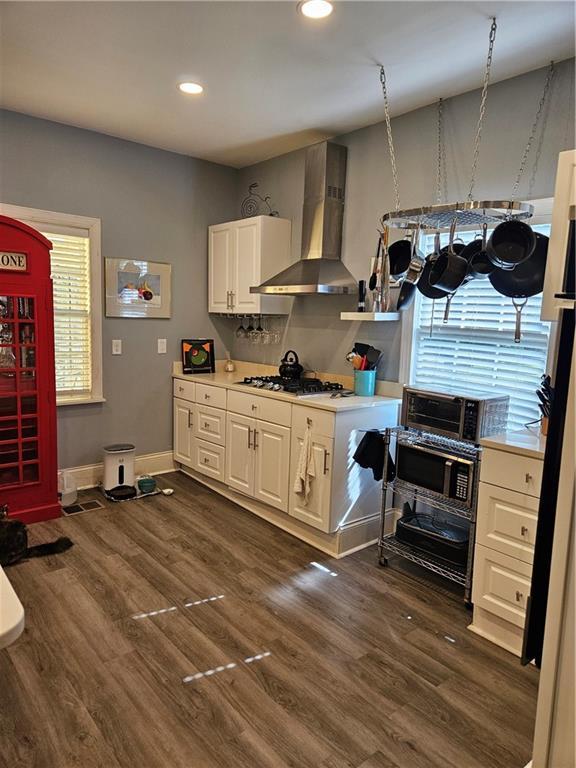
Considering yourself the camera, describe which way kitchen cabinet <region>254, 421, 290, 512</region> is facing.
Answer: facing the viewer and to the left of the viewer

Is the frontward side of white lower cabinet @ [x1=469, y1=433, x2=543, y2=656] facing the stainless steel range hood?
no

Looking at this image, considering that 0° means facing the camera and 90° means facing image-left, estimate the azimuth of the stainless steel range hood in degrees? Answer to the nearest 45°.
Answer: approximately 45°

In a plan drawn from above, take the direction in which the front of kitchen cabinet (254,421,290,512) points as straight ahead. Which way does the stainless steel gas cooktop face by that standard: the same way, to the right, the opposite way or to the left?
the same way

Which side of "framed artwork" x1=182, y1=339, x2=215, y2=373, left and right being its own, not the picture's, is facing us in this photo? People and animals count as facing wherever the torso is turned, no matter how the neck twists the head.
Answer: front

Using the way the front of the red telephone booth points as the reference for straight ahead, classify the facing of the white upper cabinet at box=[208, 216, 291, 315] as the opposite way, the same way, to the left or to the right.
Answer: to the right

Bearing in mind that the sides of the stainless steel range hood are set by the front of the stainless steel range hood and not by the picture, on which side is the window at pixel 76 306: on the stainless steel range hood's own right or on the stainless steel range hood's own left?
on the stainless steel range hood's own right

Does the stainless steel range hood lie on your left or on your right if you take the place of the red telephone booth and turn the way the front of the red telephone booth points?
on your left

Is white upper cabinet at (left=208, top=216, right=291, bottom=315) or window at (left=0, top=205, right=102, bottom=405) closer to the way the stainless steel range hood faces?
the window

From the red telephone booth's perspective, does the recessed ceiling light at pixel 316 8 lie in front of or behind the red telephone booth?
in front

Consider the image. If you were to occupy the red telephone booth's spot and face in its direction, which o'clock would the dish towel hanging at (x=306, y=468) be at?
The dish towel hanging is roughly at 10 o'clock from the red telephone booth.

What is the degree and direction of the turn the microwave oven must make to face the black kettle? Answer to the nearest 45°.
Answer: approximately 90° to its right

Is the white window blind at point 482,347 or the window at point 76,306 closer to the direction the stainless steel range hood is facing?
the window
